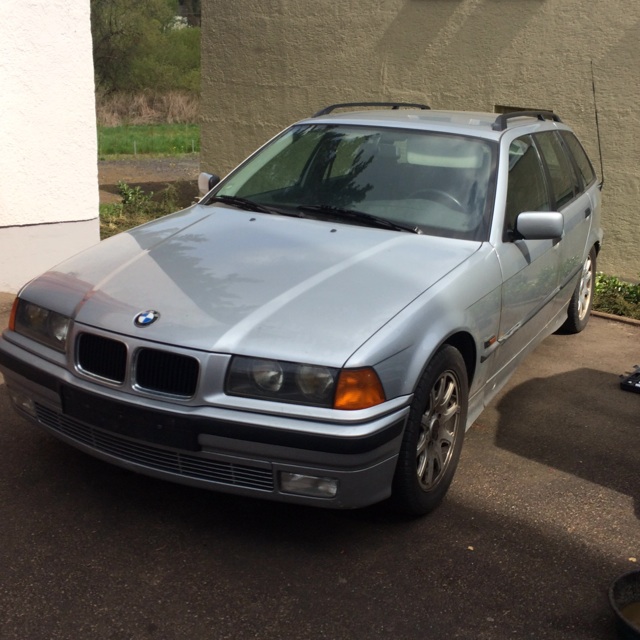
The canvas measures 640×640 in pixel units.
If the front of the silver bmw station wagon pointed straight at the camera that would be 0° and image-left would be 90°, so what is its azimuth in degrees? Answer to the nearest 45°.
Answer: approximately 45°

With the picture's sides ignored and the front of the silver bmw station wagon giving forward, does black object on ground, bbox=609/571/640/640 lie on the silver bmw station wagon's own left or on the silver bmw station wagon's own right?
on the silver bmw station wagon's own left
